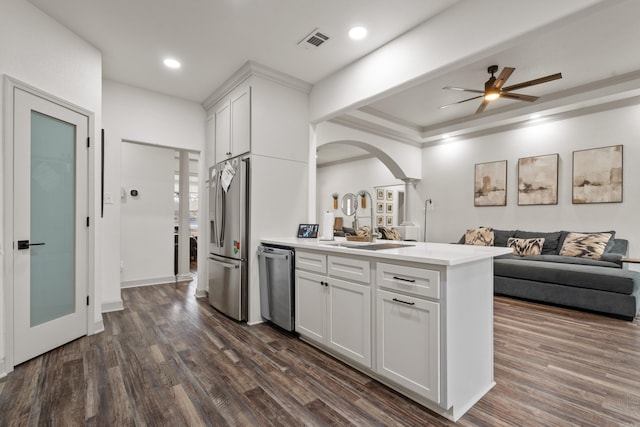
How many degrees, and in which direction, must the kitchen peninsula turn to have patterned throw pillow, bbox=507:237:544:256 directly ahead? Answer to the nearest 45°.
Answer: approximately 180°

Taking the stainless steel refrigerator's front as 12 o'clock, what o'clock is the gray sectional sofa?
The gray sectional sofa is roughly at 8 o'clock from the stainless steel refrigerator.

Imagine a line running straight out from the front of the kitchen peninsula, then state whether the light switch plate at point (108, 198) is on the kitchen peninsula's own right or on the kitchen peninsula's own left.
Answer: on the kitchen peninsula's own right

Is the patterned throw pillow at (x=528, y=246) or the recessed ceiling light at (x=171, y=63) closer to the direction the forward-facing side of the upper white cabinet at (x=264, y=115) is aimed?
the recessed ceiling light

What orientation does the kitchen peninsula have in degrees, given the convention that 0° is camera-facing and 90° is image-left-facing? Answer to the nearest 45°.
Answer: approximately 45°

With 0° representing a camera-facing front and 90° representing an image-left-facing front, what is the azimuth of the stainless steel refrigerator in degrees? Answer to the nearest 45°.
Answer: approximately 45°

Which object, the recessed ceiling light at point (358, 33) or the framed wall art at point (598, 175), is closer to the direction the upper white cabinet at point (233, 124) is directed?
the recessed ceiling light
